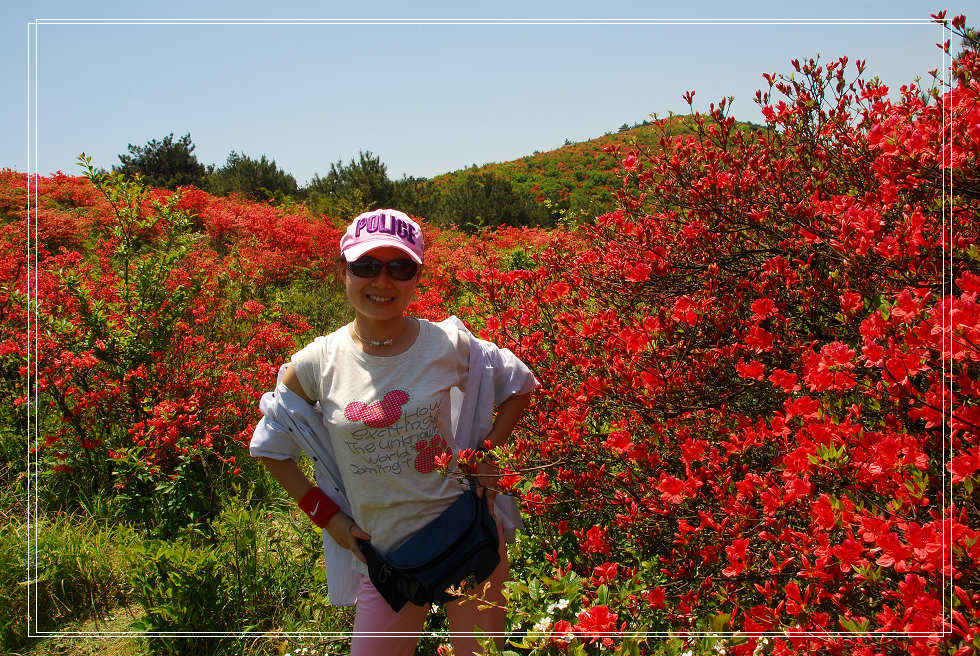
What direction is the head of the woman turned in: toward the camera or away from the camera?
toward the camera

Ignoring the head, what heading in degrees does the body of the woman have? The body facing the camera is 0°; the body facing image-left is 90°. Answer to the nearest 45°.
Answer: approximately 0°
